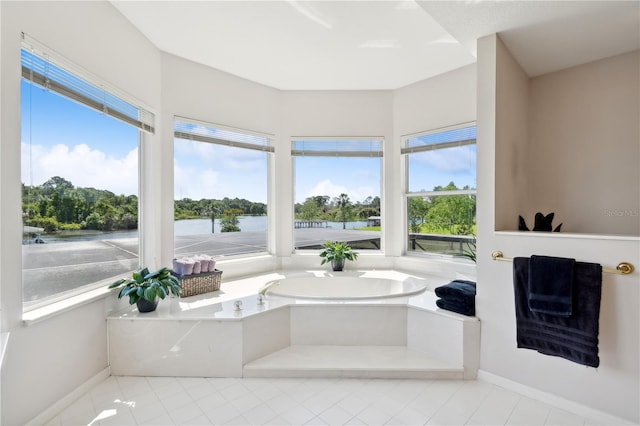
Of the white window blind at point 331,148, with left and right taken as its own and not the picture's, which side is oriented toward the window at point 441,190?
left

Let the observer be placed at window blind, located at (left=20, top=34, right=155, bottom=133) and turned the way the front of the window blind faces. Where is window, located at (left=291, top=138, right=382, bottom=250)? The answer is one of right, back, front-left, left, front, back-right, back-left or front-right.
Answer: front-left

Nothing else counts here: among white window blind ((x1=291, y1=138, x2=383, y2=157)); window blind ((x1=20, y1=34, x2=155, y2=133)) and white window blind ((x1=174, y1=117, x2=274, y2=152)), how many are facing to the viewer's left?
0

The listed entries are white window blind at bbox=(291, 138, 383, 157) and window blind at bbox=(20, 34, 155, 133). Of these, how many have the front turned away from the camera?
0

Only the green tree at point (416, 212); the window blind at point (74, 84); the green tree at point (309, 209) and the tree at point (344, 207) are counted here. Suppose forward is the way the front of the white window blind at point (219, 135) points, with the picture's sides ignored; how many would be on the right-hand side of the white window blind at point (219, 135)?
1

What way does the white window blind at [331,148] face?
toward the camera

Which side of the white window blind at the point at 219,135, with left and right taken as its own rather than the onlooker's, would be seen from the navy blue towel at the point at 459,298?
front

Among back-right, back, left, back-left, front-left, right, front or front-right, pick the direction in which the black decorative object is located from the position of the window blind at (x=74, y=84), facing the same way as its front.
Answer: front

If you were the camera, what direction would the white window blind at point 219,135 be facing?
facing the viewer and to the right of the viewer

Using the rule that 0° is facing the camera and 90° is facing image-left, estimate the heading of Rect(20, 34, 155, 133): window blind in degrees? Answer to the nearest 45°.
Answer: approximately 315°

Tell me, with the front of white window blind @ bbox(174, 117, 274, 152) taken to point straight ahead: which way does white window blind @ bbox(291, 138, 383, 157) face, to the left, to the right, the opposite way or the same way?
to the right

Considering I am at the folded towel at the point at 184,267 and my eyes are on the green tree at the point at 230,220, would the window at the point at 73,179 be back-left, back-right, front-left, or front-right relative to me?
back-left

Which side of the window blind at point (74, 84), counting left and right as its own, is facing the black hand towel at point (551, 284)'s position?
front

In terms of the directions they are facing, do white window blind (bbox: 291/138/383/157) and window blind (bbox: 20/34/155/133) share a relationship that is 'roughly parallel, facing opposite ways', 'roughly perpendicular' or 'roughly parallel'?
roughly perpendicular
